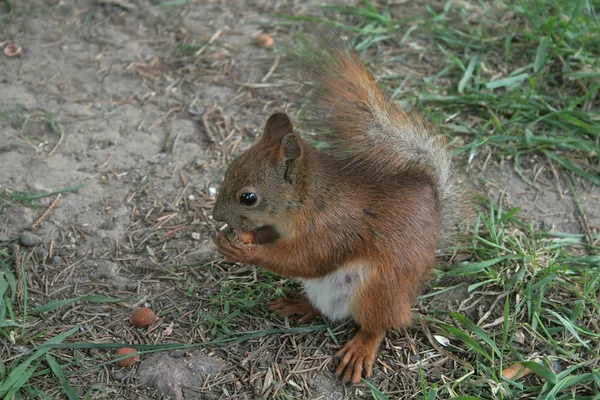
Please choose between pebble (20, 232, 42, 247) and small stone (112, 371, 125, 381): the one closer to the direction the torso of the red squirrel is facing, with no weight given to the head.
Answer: the small stone

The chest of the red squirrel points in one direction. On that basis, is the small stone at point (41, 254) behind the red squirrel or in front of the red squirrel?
in front

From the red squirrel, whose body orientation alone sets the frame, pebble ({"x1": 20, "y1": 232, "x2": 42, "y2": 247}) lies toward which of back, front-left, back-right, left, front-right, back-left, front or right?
front-right

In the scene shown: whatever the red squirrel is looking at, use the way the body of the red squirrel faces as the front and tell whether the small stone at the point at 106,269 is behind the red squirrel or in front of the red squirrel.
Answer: in front

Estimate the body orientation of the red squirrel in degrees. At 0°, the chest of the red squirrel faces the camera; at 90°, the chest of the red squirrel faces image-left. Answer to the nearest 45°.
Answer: approximately 45°

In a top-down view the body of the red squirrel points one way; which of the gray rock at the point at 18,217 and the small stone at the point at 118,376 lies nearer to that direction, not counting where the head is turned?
the small stone

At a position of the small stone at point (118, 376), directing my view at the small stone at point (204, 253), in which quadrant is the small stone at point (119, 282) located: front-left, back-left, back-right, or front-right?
front-left

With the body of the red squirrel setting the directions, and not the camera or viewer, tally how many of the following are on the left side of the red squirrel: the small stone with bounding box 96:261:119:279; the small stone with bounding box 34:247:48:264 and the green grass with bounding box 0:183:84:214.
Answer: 0

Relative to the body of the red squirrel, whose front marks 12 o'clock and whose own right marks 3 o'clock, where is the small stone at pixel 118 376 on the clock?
The small stone is roughly at 12 o'clock from the red squirrel.

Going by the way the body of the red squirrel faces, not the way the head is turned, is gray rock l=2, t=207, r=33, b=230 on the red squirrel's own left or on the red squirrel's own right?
on the red squirrel's own right

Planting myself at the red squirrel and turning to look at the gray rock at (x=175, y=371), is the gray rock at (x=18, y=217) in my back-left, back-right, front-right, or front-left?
front-right
